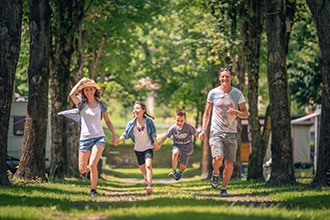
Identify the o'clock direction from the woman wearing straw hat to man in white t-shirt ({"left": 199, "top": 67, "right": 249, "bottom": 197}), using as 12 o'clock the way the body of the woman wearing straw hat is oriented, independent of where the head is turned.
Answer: The man in white t-shirt is roughly at 9 o'clock from the woman wearing straw hat.

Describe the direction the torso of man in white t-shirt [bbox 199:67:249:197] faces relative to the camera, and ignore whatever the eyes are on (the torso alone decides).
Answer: toward the camera

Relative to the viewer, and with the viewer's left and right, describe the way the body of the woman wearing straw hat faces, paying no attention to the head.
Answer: facing the viewer

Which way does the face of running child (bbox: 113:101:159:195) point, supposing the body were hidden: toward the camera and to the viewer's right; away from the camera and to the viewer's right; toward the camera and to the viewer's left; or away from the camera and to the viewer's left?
toward the camera and to the viewer's left

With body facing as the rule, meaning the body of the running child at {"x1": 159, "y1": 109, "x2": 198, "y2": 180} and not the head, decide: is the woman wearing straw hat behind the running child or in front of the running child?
in front

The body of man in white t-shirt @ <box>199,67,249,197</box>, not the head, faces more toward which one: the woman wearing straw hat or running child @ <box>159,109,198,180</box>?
the woman wearing straw hat

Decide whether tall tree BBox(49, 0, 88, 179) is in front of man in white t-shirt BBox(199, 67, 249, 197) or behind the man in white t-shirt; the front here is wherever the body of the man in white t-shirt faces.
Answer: behind

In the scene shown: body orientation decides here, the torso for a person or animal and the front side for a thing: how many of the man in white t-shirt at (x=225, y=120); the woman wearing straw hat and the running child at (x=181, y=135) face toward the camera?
3

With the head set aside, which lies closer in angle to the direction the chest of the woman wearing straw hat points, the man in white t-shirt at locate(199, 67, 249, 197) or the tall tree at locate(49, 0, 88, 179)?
the man in white t-shirt
